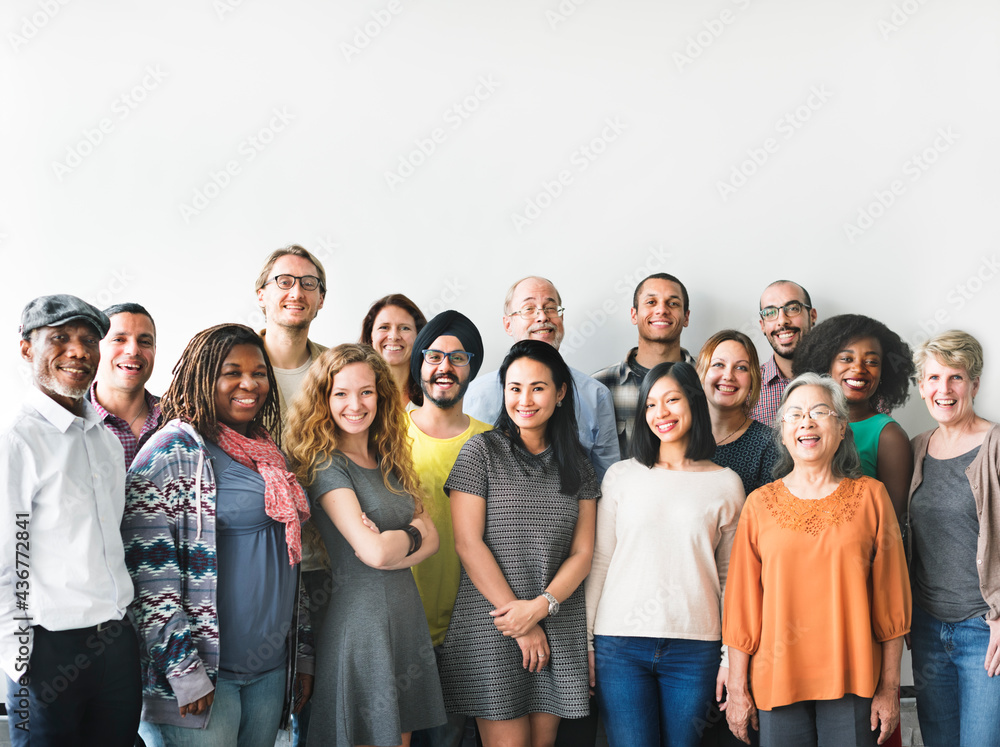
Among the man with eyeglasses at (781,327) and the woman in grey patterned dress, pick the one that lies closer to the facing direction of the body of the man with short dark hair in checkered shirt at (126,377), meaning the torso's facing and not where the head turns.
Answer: the woman in grey patterned dress

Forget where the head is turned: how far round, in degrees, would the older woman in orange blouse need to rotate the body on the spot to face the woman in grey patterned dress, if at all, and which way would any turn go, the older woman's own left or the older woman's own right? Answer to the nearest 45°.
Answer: approximately 90° to the older woman's own right

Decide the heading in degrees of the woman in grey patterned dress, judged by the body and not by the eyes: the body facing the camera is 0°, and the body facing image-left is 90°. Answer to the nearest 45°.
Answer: approximately 0°

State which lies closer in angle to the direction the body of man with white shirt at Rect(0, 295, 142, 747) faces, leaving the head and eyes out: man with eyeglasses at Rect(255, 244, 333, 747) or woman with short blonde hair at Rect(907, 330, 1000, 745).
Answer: the woman with short blonde hair

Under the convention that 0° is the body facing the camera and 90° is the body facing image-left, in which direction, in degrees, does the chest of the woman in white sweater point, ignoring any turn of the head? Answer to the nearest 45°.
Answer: approximately 0°
